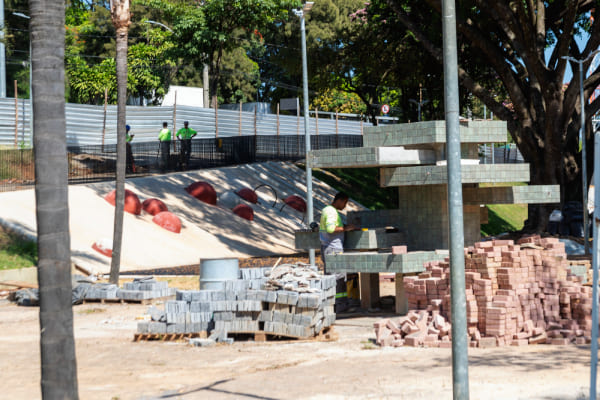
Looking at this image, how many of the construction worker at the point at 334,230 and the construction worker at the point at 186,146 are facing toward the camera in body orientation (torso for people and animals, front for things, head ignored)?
1

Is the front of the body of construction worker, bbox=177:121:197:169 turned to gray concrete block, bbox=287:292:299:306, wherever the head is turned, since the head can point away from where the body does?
yes

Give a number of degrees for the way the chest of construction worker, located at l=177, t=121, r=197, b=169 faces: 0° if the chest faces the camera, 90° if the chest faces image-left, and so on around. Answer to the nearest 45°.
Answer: approximately 0°

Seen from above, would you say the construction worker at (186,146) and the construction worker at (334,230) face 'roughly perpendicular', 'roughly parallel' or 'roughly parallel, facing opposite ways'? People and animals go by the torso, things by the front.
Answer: roughly perpendicular

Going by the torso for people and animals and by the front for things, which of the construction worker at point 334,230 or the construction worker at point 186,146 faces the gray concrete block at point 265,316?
the construction worker at point 186,146

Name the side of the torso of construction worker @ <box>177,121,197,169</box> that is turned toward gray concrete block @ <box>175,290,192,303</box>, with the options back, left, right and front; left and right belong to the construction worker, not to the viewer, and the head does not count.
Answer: front
